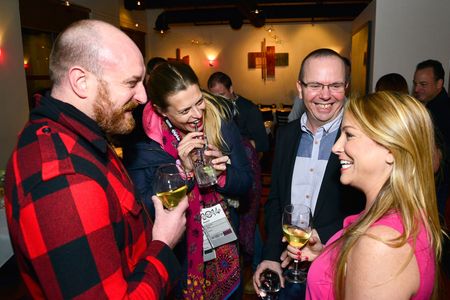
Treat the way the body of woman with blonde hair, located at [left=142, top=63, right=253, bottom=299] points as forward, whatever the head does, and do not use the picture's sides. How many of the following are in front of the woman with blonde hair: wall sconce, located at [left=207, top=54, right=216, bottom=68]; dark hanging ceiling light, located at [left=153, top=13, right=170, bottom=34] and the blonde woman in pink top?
1

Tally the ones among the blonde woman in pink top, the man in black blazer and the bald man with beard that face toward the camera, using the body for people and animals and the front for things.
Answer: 1

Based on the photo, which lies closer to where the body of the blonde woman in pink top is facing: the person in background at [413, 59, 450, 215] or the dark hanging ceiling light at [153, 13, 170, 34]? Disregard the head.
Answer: the dark hanging ceiling light

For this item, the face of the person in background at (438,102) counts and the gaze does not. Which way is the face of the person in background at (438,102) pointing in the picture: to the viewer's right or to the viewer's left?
to the viewer's left

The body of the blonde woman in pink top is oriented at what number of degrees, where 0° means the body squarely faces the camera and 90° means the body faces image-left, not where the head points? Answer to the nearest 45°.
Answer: approximately 90°

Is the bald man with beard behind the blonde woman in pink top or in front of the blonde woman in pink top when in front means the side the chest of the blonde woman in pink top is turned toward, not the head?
in front

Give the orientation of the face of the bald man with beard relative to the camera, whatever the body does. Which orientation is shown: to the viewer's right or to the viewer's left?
to the viewer's right

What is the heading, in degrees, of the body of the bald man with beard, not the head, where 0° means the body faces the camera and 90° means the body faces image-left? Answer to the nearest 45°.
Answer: approximately 270°

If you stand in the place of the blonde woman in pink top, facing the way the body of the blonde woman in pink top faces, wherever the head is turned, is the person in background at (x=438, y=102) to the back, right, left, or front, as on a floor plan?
right

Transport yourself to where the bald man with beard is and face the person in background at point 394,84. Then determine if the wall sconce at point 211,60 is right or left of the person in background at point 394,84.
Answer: left

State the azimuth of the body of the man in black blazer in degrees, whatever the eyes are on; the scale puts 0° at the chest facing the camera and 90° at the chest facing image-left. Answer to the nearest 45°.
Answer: approximately 0°
